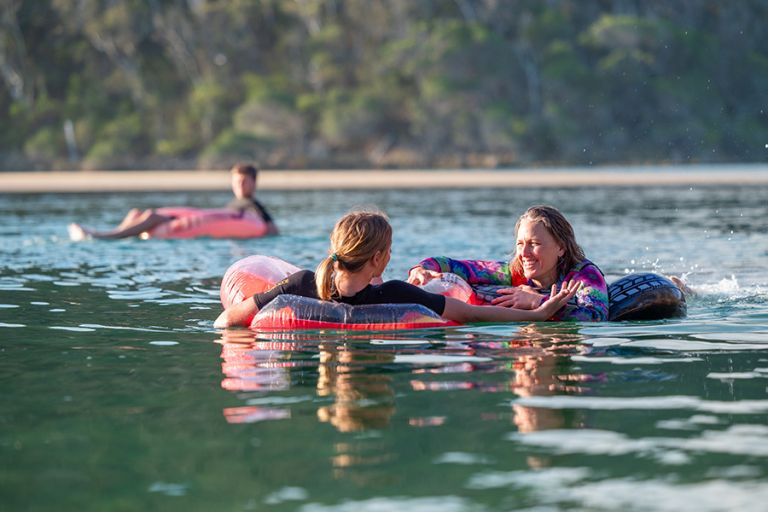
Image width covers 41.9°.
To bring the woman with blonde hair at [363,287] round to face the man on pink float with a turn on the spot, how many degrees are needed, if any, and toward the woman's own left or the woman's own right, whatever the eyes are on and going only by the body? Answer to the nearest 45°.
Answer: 0° — they already face them

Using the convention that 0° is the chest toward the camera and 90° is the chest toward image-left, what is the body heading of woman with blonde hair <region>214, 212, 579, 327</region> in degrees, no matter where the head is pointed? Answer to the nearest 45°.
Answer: approximately 180°

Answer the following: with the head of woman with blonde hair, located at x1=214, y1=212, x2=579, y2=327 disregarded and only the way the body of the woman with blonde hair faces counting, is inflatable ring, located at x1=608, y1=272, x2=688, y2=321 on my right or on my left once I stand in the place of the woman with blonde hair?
on my right
